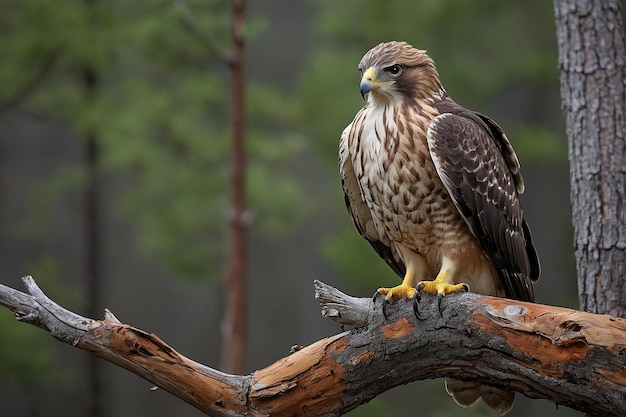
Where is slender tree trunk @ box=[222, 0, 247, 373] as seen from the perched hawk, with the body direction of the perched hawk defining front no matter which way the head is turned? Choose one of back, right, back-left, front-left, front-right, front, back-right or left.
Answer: right

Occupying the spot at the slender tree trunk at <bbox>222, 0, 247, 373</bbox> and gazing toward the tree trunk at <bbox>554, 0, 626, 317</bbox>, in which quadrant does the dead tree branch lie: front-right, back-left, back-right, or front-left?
front-right

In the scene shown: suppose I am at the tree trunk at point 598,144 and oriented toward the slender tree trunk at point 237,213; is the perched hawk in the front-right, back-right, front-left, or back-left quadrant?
front-left

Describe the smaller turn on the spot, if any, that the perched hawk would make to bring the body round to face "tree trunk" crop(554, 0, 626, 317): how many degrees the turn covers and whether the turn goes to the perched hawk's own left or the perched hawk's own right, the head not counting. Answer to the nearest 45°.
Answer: approximately 135° to the perched hawk's own left
